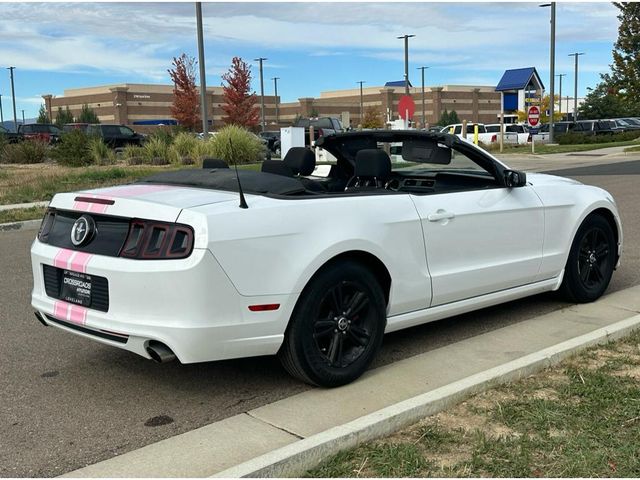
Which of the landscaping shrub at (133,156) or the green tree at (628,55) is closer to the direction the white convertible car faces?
the green tree

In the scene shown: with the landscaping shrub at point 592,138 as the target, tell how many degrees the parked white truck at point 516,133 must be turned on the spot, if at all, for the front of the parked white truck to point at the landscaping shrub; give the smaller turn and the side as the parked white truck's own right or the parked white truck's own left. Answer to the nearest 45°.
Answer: approximately 45° to the parked white truck's own right

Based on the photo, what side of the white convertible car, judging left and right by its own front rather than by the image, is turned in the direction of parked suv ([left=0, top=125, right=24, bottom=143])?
left

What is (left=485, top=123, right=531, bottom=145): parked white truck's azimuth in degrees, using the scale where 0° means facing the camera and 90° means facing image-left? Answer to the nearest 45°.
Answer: approximately 270°

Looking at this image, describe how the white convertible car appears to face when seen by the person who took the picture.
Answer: facing away from the viewer and to the right of the viewer

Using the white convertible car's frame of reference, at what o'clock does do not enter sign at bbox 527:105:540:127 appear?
The do not enter sign is roughly at 11 o'clock from the white convertible car.

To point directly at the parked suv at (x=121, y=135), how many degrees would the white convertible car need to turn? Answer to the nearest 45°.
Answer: approximately 45° to its left

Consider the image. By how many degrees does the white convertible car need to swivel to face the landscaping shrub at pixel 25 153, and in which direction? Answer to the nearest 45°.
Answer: approximately 90° to its left
